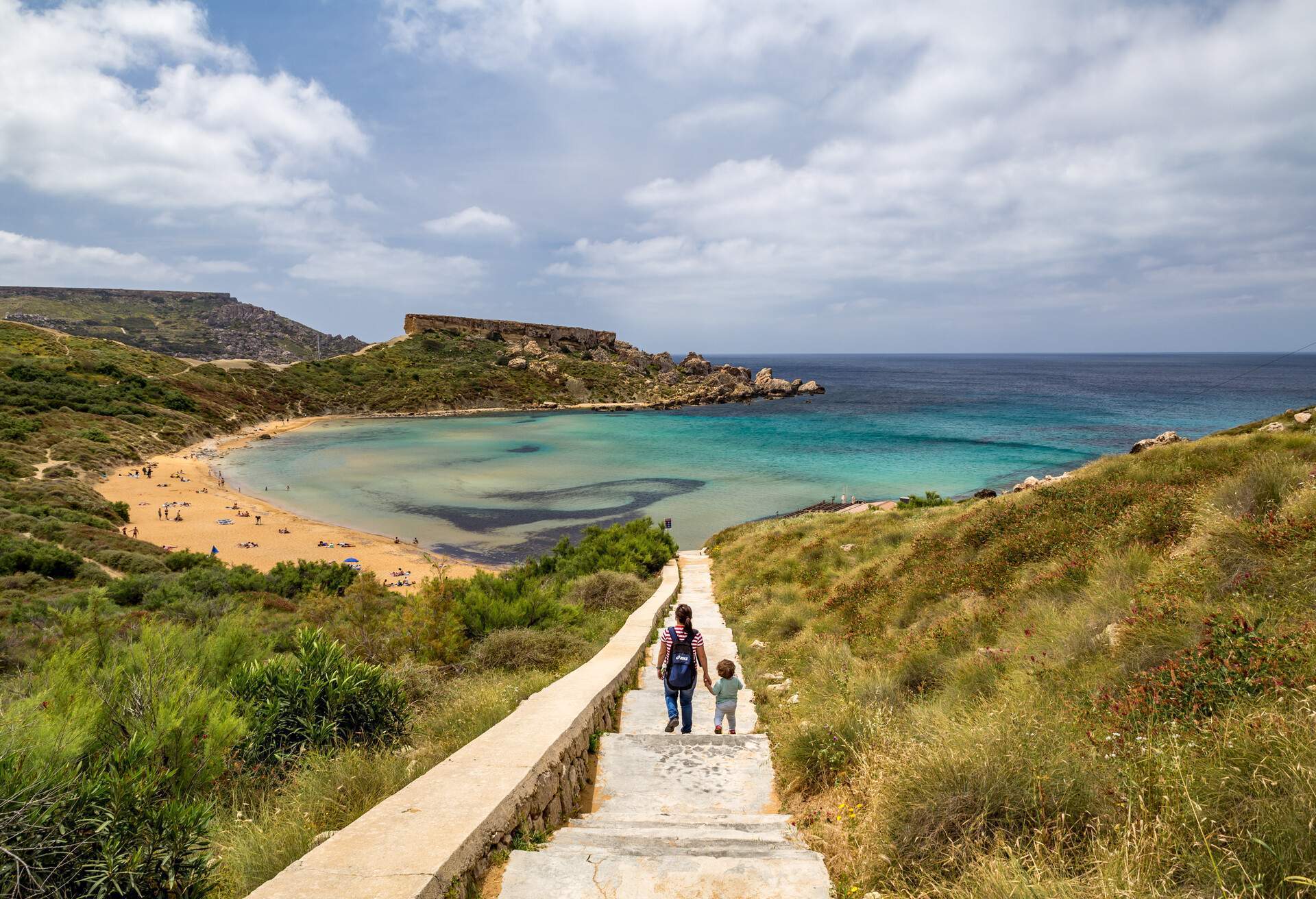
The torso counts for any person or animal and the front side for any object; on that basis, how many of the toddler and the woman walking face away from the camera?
2

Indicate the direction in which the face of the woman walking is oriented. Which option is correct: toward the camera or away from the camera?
away from the camera

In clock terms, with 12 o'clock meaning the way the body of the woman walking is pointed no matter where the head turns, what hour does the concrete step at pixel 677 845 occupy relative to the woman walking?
The concrete step is roughly at 6 o'clock from the woman walking.

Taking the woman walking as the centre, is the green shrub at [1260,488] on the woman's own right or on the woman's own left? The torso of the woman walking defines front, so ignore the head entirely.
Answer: on the woman's own right

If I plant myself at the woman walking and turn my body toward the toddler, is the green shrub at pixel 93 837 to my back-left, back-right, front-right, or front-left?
back-right

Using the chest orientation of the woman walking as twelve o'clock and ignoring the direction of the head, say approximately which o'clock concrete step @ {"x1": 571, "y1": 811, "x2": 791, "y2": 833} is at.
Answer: The concrete step is roughly at 6 o'clock from the woman walking.

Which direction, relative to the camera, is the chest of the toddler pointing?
away from the camera

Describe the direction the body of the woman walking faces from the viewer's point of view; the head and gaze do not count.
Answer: away from the camera
